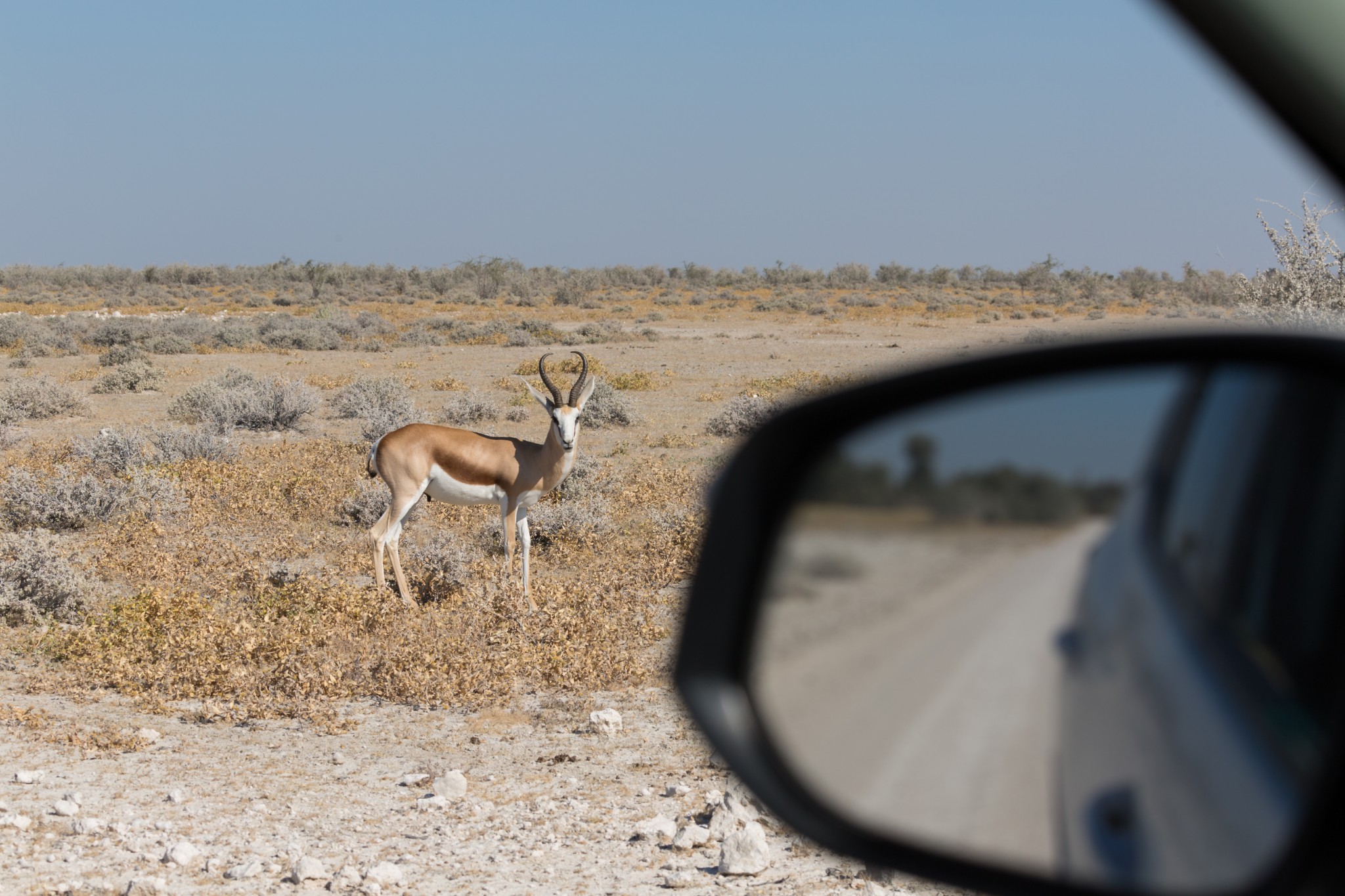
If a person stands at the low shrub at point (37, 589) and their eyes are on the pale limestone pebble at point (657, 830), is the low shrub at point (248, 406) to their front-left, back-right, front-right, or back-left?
back-left

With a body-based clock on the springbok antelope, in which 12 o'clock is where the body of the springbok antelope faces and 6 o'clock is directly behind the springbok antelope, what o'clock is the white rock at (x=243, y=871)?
The white rock is roughly at 3 o'clock from the springbok antelope.

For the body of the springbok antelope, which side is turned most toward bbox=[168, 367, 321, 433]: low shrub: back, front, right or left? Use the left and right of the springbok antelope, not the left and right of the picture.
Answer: left

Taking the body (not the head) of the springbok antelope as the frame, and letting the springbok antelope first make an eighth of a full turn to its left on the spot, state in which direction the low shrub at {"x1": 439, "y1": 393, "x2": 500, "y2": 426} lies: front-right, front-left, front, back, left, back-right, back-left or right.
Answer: front-left

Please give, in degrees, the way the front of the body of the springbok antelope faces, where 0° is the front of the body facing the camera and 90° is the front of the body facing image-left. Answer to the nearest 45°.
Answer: approximately 270°

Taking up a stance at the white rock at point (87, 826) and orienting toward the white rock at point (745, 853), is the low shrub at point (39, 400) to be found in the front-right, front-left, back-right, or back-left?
back-left

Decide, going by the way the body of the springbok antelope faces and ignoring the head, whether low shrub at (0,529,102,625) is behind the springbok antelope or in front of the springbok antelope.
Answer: behind

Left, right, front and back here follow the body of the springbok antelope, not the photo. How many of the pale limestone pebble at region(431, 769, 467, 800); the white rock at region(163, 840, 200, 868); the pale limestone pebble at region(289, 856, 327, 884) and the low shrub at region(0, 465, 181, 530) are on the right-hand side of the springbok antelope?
3

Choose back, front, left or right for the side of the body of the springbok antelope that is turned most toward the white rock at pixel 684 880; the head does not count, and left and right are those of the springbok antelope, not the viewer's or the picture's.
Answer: right

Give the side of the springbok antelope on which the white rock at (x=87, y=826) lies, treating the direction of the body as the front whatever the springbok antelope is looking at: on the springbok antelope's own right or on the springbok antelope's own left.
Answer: on the springbok antelope's own right

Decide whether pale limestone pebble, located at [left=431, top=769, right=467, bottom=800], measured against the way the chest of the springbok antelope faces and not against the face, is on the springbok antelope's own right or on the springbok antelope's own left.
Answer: on the springbok antelope's own right

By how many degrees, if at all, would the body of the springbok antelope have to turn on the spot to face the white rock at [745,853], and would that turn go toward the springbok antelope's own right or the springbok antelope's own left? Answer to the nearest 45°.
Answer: approximately 90° to the springbok antelope's own right

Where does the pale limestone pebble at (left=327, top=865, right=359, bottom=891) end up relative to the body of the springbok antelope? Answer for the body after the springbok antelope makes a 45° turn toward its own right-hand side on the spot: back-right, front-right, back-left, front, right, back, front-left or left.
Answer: front-right

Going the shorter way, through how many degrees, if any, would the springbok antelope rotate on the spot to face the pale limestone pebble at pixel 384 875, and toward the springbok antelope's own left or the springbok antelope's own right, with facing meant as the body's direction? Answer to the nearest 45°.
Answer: approximately 90° to the springbok antelope's own right
